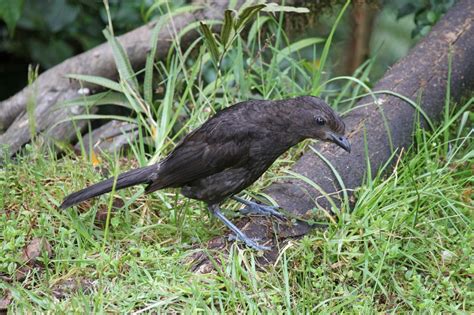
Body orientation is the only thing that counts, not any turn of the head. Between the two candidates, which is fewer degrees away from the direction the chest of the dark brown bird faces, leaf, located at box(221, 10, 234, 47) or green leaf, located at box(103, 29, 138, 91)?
the leaf

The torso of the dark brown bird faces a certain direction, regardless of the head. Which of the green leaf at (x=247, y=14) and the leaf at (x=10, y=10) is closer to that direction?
the green leaf

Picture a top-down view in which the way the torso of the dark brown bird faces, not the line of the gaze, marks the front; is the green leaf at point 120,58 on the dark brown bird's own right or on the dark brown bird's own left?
on the dark brown bird's own left

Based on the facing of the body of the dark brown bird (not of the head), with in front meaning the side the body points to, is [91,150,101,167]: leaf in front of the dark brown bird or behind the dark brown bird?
behind

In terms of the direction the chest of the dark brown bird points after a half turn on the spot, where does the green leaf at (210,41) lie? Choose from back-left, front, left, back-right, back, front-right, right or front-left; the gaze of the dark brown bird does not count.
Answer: right

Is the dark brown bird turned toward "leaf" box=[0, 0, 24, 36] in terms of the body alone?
no

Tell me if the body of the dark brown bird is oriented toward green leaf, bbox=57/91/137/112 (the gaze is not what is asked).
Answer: no

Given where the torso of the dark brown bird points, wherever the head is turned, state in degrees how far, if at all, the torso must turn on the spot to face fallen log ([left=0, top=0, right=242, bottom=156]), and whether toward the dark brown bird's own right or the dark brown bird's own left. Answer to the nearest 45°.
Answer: approximately 135° to the dark brown bird's own left

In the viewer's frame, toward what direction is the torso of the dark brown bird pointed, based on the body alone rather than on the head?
to the viewer's right

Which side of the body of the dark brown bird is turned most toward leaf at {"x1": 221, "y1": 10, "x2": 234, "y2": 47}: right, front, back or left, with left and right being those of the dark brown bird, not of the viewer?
left

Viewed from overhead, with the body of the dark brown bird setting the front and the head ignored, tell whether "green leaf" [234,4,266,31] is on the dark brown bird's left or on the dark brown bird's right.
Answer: on the dark brown bird's left
